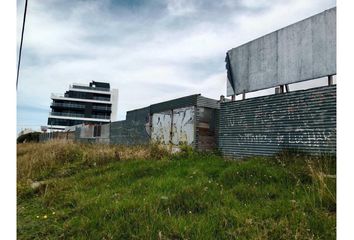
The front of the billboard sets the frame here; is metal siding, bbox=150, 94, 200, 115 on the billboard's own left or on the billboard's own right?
on the billboard's own right

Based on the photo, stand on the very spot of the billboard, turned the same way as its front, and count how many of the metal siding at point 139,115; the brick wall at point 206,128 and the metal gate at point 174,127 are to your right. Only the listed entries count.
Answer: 3

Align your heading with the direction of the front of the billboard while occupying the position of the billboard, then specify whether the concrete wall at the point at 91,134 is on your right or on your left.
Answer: on your right

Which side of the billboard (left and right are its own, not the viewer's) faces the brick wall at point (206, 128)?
right

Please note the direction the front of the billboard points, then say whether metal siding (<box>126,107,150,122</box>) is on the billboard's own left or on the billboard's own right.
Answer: on the billboard's own right

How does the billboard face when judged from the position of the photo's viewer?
facing the viewer and to the left of the viewer

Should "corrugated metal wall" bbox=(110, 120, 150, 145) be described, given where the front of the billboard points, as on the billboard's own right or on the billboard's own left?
on the billboard's own right

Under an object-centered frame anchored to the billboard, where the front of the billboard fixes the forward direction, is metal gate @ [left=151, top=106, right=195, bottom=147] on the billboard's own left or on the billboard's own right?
on the billboard's own right
